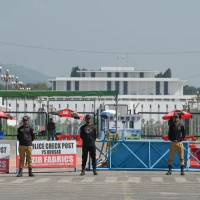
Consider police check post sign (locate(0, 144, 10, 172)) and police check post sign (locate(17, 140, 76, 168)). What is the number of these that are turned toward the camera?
2

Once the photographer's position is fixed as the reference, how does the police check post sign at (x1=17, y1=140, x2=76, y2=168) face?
facing the viewer

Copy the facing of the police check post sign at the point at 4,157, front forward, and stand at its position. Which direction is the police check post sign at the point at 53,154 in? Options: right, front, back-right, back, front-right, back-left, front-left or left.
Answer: left

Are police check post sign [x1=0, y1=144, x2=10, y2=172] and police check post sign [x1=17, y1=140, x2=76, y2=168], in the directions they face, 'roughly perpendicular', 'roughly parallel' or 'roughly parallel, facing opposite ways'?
roughly parallel

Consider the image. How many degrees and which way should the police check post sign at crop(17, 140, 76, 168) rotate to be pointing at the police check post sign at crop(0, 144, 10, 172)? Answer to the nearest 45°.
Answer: approximately 90° to its right

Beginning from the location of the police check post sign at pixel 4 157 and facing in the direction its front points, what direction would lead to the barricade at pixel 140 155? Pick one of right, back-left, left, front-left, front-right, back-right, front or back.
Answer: left

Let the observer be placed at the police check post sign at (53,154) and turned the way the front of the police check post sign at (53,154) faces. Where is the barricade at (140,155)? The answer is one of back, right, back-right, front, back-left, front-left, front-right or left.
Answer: left
